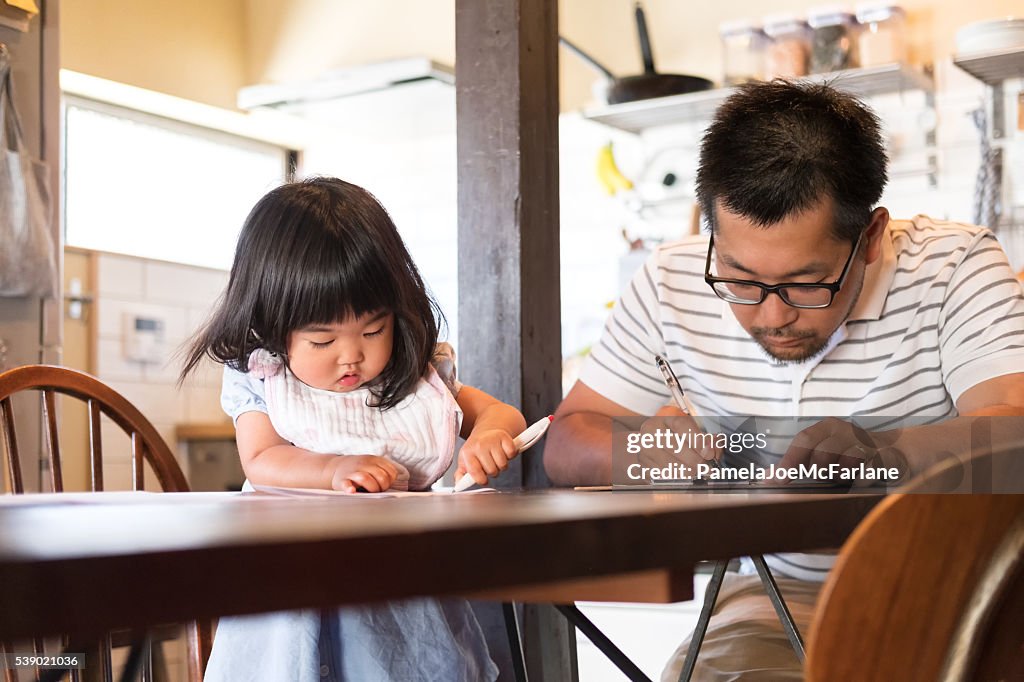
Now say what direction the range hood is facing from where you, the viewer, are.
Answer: facing the viewer and to the left of the viewer

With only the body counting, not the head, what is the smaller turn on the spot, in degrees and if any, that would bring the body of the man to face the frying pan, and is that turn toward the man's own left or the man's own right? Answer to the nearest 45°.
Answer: approximately 180°

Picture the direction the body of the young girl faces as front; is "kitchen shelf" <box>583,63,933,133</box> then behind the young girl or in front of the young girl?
behind

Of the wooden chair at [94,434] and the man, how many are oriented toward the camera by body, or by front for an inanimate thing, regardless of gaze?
2

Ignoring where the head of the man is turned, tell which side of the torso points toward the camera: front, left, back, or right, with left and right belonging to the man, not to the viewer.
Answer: front

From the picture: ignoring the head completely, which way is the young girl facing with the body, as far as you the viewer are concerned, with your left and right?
facing the viewer

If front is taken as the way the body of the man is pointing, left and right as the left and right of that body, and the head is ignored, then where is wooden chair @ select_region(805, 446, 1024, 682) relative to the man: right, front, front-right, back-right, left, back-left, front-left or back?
front

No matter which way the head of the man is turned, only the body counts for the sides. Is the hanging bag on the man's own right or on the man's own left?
on the man's own right

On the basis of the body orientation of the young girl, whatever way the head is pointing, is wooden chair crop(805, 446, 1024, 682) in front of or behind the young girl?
in front

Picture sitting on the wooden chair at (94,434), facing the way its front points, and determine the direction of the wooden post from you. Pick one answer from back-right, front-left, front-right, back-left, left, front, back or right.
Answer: left

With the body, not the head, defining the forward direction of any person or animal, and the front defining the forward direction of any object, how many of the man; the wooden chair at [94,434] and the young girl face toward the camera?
3
